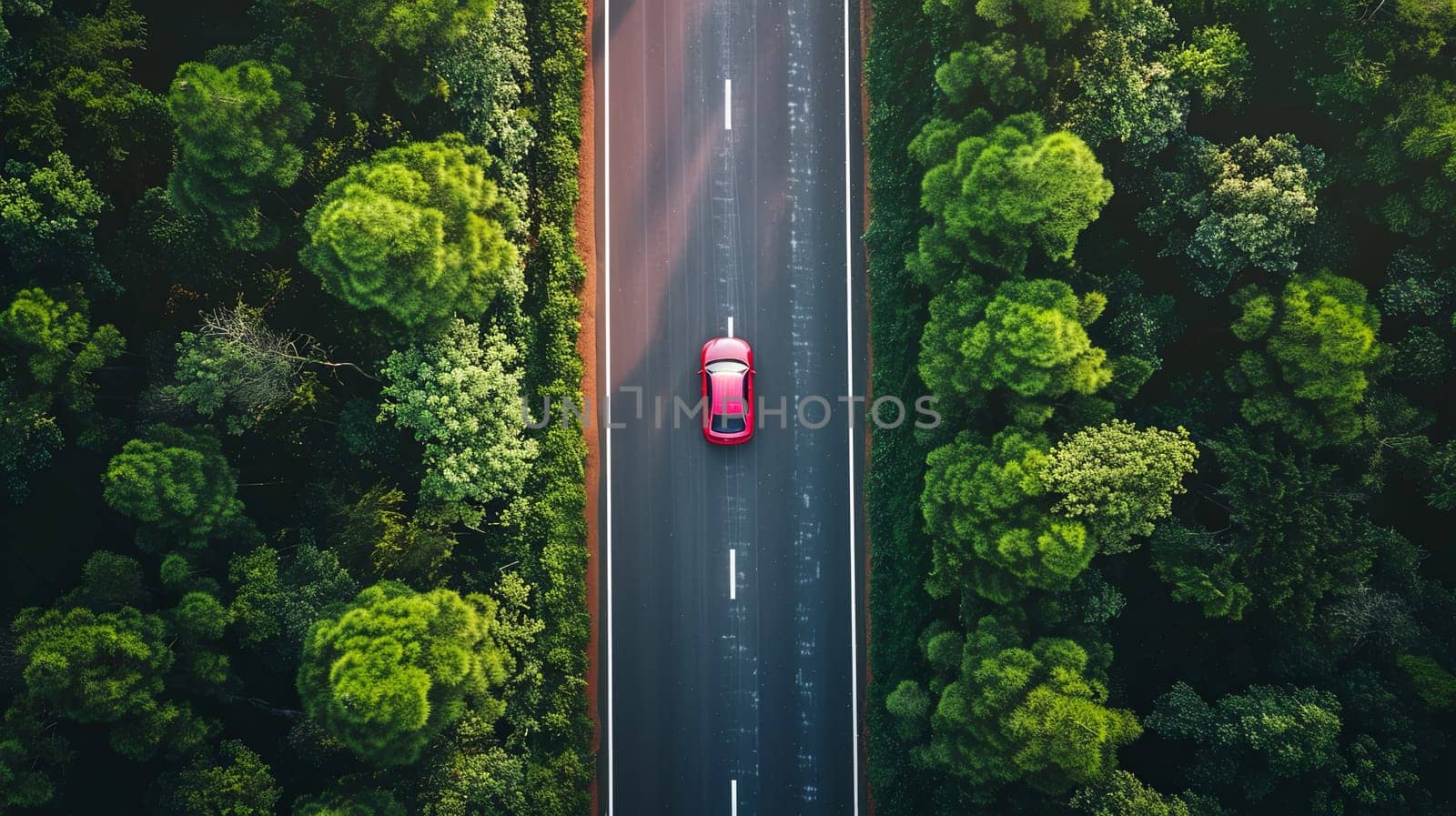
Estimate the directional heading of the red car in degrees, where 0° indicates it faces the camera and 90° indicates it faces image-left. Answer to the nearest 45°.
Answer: approximately 180°

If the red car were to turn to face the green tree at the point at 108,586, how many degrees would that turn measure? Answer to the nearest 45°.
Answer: approximately 90° to its left

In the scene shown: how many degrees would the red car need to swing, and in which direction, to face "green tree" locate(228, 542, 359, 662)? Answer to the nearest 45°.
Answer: approximately 90° to its left

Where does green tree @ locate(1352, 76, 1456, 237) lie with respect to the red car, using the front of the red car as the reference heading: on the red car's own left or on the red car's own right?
on the red car's own right
